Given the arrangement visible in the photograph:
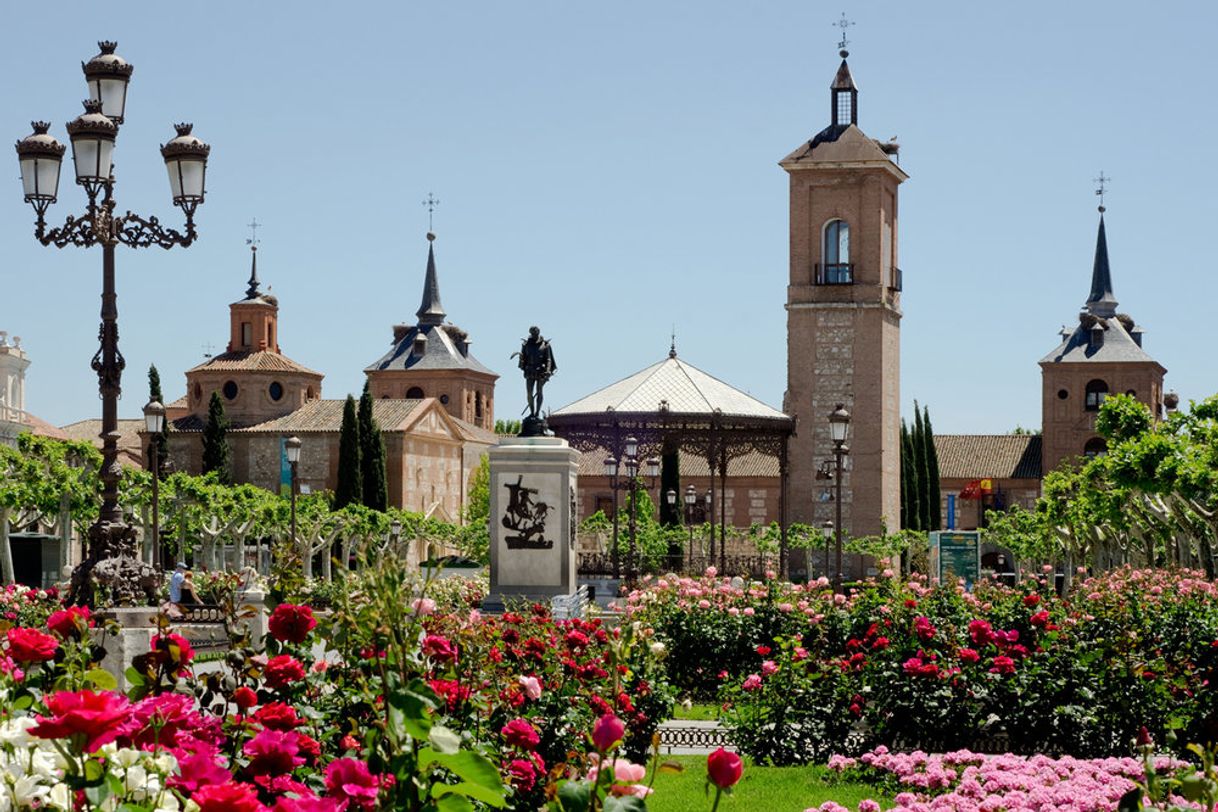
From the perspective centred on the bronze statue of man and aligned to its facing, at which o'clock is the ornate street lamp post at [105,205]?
The ornate street lamp post is roughly at 1 o'clock from the bronze statue of man.

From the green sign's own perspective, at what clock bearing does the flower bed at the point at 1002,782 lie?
The flower bed is roughly at 12 o'clock from the green sign.

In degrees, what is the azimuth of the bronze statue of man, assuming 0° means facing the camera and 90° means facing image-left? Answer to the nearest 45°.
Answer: approximately 0°

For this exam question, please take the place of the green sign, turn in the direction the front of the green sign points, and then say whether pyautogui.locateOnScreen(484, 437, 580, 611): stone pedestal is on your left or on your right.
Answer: on your right

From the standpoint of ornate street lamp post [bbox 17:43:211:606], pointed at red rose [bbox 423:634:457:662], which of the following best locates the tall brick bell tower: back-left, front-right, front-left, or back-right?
back-left

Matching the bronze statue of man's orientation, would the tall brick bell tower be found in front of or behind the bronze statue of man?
behind

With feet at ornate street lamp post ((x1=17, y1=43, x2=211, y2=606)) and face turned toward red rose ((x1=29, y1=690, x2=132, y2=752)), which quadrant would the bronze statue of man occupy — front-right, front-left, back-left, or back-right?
back-left

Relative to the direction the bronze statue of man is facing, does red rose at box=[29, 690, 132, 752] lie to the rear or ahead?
ahead

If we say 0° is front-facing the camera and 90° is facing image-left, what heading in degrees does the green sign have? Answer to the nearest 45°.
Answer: approximately 0°

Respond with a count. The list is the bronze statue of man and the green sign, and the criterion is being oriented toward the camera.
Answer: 2

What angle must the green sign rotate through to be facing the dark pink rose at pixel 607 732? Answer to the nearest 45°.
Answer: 0° — it already faces it

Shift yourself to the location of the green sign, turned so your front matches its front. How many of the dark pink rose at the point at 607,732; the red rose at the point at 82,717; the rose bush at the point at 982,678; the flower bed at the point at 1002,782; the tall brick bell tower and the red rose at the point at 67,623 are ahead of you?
5

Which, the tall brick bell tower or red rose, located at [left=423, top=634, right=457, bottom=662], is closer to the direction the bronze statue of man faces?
the red rose

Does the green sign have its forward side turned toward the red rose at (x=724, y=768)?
yes
